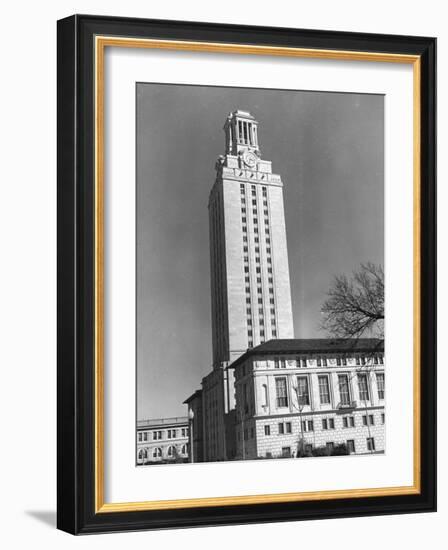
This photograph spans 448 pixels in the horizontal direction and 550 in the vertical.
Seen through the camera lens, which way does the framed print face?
facing the viewer and to the right of the viewer
